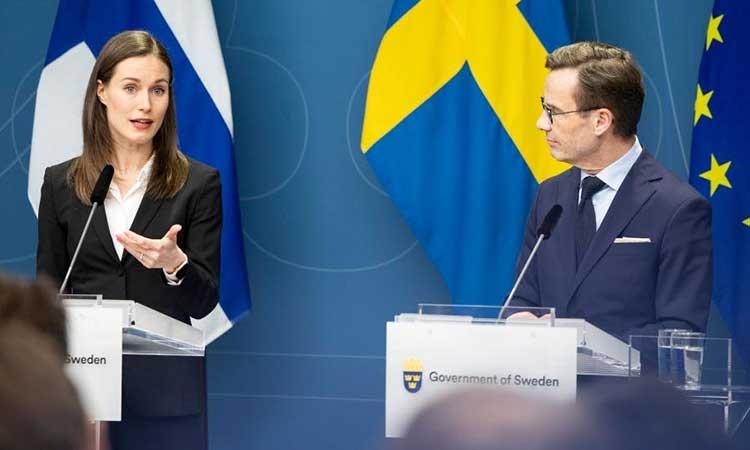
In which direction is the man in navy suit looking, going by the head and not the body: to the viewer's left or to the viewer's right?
to the viewer's left

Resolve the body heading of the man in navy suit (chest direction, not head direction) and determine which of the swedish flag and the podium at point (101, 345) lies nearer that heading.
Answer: the podium

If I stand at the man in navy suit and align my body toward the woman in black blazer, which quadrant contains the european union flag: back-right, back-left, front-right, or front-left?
back-right

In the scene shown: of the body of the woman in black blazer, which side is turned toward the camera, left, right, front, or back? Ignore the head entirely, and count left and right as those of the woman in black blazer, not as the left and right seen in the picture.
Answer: front

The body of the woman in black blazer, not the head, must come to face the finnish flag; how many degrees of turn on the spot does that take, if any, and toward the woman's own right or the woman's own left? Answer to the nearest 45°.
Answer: approximately 180°

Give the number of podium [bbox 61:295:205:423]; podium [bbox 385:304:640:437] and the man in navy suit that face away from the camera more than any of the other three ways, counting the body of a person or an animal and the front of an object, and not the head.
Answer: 0

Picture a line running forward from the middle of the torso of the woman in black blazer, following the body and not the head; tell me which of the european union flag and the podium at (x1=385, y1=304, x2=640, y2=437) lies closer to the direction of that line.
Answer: the podium

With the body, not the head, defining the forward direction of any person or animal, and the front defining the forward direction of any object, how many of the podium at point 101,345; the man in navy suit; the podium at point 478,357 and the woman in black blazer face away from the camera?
0

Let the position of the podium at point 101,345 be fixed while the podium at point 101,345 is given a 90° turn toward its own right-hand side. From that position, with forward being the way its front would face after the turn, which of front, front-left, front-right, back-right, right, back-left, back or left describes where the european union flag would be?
right

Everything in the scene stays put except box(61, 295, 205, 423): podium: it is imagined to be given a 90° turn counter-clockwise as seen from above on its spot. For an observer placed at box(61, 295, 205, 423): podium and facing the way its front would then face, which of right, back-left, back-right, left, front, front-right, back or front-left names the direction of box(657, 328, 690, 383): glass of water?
front-left

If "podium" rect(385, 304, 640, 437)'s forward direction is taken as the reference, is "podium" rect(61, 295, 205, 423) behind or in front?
in front

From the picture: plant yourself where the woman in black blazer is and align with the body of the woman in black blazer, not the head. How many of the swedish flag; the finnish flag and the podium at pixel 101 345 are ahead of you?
1

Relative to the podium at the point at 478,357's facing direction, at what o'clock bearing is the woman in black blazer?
The woman in black blazer is roughly at 3 o'clock from the podium.
